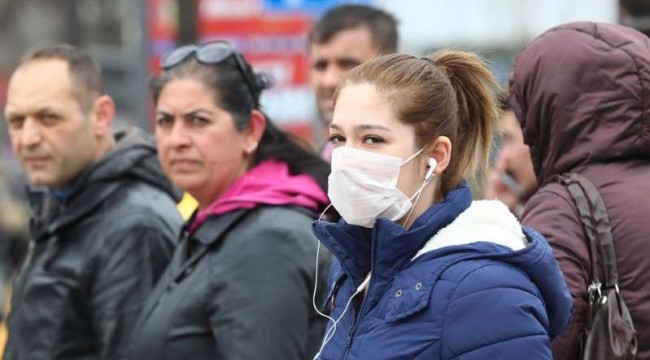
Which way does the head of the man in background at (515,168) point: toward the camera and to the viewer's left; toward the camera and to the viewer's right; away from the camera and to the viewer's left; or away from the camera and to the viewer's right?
toward the camera and to the viewer's left

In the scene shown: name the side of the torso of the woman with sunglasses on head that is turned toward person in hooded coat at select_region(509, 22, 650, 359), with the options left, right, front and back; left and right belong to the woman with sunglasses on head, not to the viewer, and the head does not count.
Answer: left

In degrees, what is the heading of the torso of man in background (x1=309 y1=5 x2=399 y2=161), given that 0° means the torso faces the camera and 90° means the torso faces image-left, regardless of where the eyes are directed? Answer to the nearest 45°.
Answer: approximately 45°

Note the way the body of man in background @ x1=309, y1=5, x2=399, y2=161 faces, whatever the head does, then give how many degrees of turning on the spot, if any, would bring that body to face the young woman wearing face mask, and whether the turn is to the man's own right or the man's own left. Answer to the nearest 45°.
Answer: approximately 45° to the man's own left

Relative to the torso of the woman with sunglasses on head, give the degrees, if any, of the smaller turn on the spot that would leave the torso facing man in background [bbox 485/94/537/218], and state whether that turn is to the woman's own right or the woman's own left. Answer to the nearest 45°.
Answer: approximately 180°

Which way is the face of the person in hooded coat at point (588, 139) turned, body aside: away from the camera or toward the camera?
away from the camera

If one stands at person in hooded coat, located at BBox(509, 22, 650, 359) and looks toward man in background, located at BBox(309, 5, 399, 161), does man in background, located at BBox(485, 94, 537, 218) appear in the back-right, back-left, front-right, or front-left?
front-right

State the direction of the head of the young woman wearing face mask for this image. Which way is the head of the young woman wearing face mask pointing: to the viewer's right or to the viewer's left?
to the viewer's left

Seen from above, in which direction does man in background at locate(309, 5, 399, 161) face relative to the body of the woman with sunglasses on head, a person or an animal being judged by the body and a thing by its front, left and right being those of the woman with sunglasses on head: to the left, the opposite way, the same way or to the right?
the same way

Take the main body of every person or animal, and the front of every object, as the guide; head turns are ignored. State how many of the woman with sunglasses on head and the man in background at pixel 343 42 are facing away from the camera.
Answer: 0

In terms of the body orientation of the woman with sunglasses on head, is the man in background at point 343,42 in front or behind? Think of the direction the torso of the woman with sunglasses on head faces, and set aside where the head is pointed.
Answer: behind

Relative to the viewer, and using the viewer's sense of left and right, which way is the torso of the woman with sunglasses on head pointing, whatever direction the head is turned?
facing the viewer and to the left of the viewer

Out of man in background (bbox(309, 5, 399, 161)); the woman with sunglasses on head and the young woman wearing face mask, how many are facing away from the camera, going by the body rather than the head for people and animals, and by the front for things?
0

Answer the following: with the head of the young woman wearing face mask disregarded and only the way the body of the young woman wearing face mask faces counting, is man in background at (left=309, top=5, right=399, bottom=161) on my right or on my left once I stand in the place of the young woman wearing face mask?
on my right
